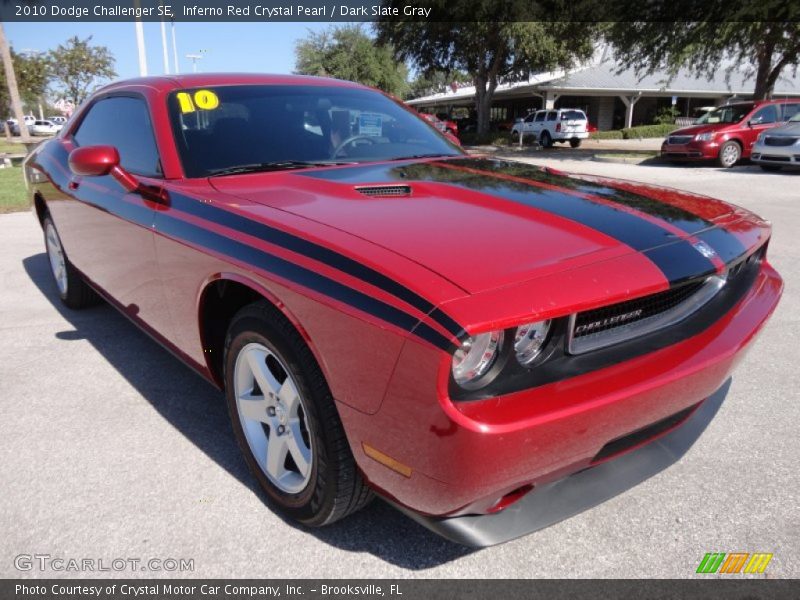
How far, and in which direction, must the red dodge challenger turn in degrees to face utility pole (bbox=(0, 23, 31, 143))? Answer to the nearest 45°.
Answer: approximately 180°

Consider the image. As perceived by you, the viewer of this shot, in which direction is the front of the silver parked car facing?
facing the viewer and to the left of the viewer

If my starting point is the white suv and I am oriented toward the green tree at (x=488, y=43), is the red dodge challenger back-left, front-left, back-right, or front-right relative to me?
back-left

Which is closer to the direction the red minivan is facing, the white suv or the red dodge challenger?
the red dodge challenger

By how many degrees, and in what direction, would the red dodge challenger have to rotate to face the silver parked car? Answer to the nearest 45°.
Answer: approximately 90° to its left

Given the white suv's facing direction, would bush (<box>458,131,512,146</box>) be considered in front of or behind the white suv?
in front

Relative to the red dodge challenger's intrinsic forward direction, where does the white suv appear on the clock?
The white suv is roughly at 8 o'clock from the red dodge challenger.

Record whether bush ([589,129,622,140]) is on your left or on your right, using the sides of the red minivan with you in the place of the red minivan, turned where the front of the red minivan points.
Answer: on your right

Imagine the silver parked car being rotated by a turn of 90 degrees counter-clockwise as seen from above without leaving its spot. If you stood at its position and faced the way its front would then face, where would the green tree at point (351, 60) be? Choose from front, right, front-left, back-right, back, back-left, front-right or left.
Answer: back

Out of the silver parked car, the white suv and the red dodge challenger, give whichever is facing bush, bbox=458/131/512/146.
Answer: the white suv

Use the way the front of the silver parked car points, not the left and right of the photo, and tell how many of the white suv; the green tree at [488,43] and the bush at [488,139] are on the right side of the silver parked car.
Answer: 3

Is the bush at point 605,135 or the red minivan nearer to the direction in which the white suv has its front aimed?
the bush

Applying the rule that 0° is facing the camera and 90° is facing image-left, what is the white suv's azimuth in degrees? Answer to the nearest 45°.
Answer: approximately 135°

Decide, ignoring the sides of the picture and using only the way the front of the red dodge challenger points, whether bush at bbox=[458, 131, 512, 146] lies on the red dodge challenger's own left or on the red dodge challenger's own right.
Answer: on the red dodge challenger's own left

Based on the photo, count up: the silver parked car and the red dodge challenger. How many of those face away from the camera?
0

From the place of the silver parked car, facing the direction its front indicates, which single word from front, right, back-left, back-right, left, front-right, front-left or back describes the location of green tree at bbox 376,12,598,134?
right
